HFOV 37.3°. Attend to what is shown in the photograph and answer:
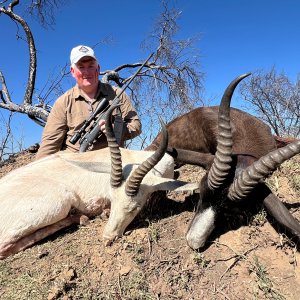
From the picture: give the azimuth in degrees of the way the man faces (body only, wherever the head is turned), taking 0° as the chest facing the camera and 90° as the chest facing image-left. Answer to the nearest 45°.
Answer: approximately 0°

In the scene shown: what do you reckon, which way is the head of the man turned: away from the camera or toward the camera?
toward the camera
